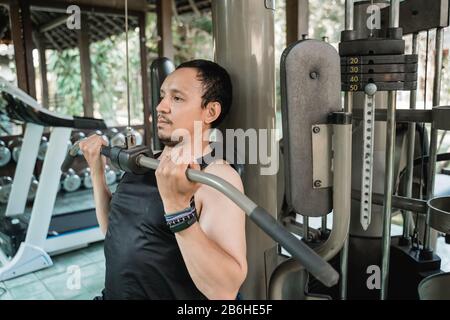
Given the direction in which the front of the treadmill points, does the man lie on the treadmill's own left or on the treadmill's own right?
on the treadmill's own left

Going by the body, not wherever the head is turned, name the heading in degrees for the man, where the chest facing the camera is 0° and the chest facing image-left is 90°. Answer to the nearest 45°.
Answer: approximately 45°

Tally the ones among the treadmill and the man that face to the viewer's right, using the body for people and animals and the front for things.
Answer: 0

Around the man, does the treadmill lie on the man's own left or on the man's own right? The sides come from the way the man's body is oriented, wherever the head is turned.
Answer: on the man's own right

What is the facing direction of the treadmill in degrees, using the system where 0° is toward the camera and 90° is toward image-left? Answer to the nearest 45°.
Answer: approximately 45°

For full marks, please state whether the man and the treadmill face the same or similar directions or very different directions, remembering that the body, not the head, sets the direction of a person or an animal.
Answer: same or similar directions
